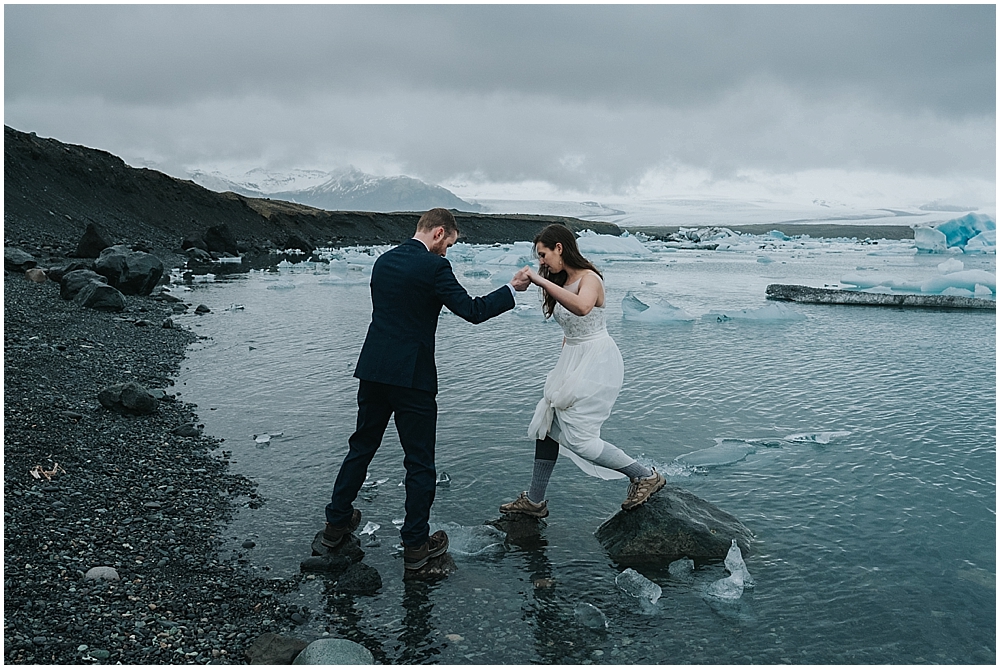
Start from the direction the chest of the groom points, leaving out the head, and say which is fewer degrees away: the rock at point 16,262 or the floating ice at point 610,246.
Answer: the floating ice

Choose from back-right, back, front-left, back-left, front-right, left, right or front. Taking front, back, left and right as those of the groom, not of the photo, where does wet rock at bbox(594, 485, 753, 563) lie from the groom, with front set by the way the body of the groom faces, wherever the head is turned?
front-right

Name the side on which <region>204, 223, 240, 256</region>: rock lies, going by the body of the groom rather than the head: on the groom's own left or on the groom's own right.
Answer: on the groom's own left

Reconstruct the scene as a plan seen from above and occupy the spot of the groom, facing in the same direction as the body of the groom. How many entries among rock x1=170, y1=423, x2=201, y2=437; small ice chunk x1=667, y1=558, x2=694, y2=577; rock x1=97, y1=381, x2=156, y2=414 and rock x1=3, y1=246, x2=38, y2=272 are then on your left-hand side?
3

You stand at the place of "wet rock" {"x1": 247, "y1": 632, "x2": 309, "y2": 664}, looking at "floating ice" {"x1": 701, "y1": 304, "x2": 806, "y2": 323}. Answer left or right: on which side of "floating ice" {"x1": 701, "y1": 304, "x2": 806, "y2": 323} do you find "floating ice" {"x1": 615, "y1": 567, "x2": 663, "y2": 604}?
right

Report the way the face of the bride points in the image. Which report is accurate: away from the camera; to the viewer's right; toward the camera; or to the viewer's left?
to the viewer's left

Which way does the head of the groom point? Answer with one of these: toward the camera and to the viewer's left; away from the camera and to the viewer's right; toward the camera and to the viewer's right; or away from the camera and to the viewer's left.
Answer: away from the camera and to the viewer's right

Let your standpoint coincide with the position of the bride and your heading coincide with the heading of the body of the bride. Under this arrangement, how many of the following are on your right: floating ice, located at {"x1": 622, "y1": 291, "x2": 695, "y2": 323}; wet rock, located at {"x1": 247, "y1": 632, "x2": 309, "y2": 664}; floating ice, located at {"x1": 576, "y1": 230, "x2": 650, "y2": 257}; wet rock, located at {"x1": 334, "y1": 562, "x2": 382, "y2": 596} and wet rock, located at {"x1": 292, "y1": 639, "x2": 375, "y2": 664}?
2

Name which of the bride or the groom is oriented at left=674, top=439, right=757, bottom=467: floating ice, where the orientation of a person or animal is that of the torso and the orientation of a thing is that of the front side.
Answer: the groom

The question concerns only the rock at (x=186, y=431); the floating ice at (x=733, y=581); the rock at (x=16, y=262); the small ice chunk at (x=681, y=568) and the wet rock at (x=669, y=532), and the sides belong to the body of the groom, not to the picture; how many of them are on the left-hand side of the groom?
2

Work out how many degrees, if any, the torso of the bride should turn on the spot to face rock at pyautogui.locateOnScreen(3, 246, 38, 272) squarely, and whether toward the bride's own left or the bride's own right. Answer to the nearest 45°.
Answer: approximately 45° to the bride's own right

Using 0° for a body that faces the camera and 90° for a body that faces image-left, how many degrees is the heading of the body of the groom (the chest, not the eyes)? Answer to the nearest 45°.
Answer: approximately 225°

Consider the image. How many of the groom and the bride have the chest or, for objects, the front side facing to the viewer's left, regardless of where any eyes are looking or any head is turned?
1

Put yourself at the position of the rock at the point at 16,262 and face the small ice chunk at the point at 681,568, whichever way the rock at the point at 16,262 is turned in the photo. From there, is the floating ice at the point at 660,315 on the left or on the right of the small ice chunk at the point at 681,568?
left

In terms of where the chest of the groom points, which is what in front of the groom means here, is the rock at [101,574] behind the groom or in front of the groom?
behind

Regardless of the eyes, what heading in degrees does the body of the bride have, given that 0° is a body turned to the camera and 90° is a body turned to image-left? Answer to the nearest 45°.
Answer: approximately 90°

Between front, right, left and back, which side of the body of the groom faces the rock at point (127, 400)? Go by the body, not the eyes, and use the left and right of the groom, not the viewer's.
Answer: left
